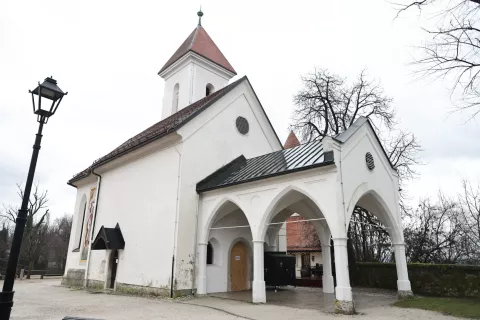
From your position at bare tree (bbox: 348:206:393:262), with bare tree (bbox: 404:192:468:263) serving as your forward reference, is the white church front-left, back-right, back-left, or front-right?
back-right

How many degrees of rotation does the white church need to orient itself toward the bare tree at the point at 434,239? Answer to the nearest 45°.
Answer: approximately 90° to its left

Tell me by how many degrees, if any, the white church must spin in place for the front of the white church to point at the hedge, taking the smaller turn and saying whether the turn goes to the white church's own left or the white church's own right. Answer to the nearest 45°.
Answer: approximately 45° to the white church's own left

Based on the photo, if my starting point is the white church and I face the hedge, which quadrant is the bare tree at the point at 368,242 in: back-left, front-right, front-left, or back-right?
front-left

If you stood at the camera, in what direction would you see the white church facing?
facing the viewer and to the right of the viewer

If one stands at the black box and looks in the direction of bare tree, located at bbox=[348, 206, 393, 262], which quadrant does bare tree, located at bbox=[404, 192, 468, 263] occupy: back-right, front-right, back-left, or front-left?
front-right

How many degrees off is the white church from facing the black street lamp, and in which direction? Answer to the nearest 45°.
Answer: approximately 45° to its right

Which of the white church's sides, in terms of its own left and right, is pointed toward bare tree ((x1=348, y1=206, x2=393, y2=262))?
left

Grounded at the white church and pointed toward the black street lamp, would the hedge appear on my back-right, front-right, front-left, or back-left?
back-left

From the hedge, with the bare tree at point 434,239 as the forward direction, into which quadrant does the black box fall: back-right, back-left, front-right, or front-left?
back-left

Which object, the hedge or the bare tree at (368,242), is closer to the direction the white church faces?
the hedge
